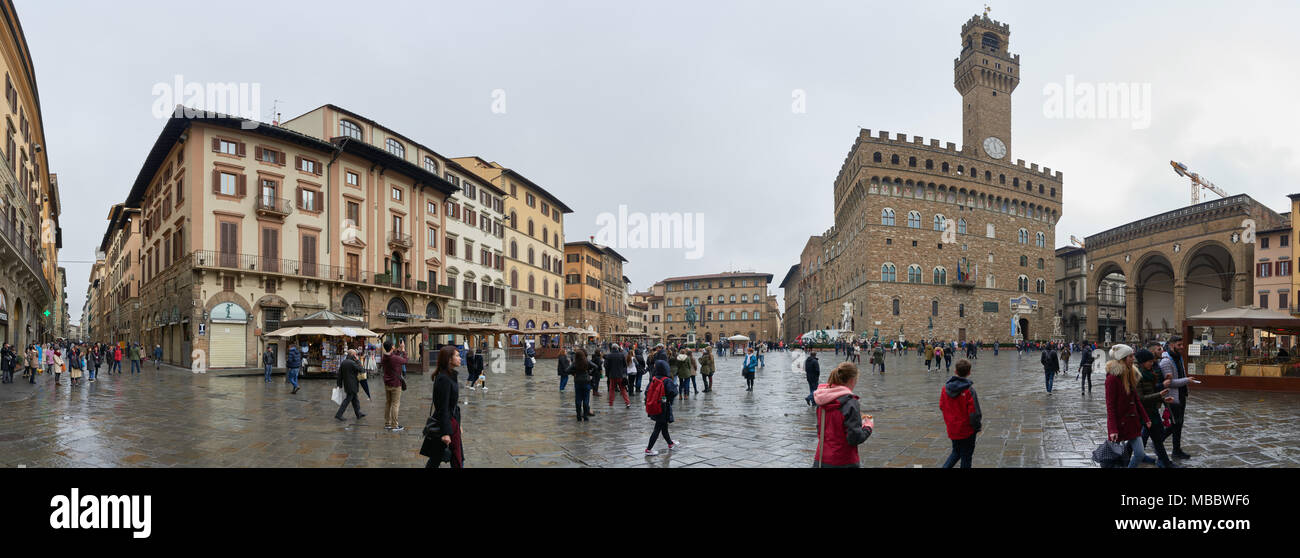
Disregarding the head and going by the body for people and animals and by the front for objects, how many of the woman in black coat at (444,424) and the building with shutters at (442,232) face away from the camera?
0

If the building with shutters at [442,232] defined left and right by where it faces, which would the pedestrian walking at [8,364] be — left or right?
on its right

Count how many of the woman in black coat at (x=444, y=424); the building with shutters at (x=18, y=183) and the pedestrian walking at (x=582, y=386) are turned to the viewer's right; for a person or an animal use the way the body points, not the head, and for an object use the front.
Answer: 2

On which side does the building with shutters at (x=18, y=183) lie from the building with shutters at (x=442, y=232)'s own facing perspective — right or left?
on its right

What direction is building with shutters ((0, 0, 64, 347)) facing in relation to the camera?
to the viewer's right

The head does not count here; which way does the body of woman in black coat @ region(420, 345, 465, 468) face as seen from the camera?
to the viewer's right

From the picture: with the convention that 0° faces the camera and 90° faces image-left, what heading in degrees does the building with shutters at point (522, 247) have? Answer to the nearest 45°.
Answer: approximately 315°
